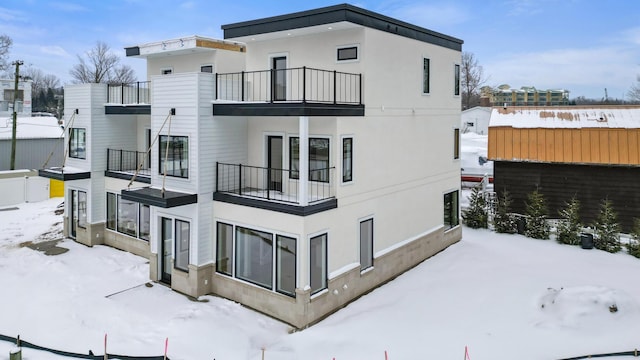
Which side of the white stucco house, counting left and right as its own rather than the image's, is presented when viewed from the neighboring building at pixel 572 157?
back

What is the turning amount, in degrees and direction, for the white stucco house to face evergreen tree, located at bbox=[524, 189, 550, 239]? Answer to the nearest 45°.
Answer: approximately 180°

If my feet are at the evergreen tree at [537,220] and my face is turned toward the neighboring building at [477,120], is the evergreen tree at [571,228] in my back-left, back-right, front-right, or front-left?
back-right

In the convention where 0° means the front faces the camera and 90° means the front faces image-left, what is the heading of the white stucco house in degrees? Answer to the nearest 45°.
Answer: approximately 45°

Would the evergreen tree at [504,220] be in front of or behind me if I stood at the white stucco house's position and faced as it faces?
behind

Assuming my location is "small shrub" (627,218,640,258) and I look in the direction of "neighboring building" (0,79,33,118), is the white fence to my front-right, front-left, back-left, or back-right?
front-left

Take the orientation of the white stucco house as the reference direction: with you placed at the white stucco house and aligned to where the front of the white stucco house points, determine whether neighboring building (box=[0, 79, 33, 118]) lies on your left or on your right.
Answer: on your right

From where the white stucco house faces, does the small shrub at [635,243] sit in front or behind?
behind

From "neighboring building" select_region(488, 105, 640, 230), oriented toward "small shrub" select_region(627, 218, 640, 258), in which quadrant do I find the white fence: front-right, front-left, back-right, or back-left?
back-right
